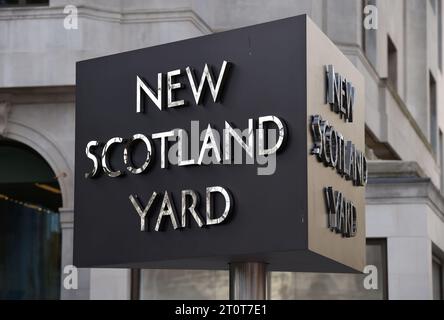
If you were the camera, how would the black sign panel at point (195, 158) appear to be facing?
facing the viewer and to the left of the viewer
